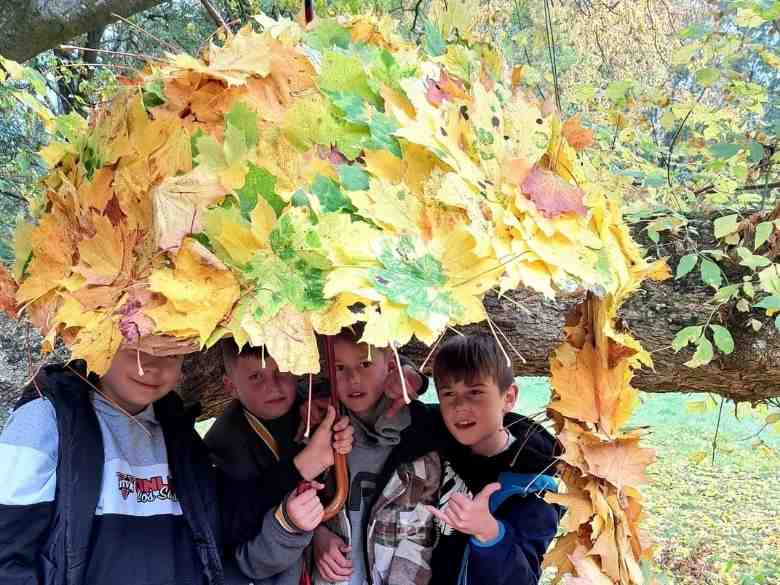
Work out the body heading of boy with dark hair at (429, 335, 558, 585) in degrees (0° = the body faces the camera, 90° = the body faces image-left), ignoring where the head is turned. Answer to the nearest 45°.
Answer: approximately 45°

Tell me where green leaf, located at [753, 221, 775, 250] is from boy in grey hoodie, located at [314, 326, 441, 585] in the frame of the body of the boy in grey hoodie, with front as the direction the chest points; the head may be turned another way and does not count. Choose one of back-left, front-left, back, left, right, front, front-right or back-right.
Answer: back-left

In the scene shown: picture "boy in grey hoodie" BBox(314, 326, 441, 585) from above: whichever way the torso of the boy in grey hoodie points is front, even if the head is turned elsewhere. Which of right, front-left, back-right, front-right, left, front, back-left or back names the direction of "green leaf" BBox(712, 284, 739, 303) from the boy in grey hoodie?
back-left

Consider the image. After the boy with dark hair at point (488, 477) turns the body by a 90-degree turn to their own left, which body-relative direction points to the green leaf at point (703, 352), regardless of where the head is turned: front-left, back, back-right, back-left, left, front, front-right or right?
front-left

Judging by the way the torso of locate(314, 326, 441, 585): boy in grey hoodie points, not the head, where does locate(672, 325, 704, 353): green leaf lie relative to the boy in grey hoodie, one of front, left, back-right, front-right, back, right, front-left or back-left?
back-left
